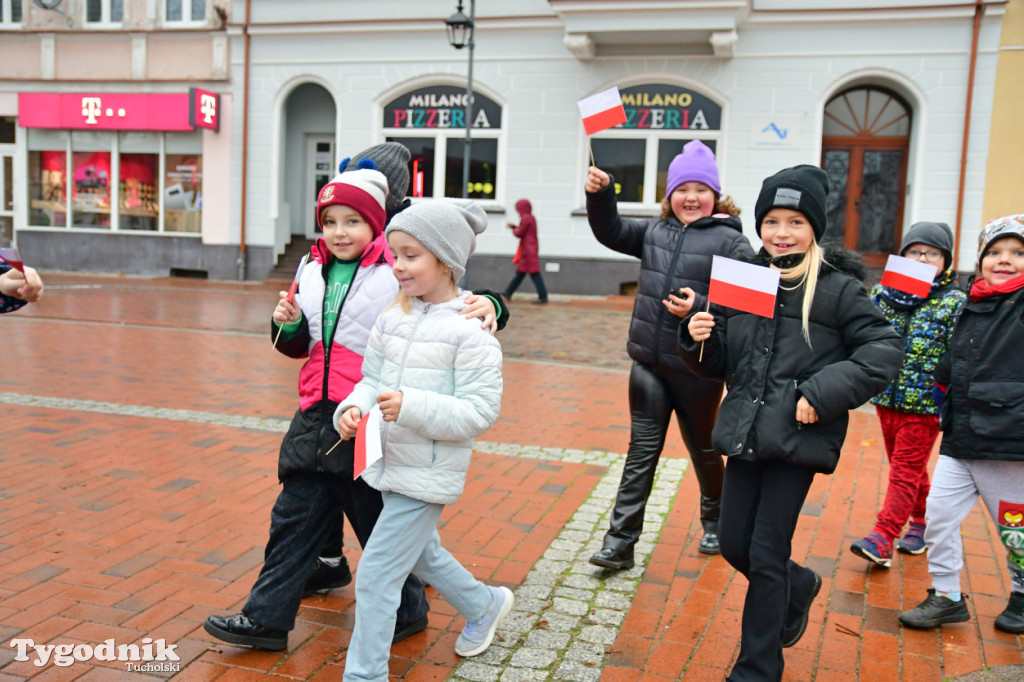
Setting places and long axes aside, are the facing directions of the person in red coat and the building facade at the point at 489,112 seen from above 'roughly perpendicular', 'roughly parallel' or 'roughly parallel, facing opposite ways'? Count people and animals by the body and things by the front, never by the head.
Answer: roughly perpendicular

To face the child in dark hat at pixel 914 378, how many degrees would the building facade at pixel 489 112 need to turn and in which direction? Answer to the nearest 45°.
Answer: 0° — it already faces them

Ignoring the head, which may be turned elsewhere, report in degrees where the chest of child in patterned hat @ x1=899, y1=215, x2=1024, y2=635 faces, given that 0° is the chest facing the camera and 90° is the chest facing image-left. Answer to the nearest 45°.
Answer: approximately 45°

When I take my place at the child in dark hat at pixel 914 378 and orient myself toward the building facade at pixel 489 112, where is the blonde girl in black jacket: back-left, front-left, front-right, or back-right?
back-left

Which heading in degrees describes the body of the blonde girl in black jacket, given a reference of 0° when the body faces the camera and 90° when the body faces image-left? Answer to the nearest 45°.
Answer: approximately 45°
